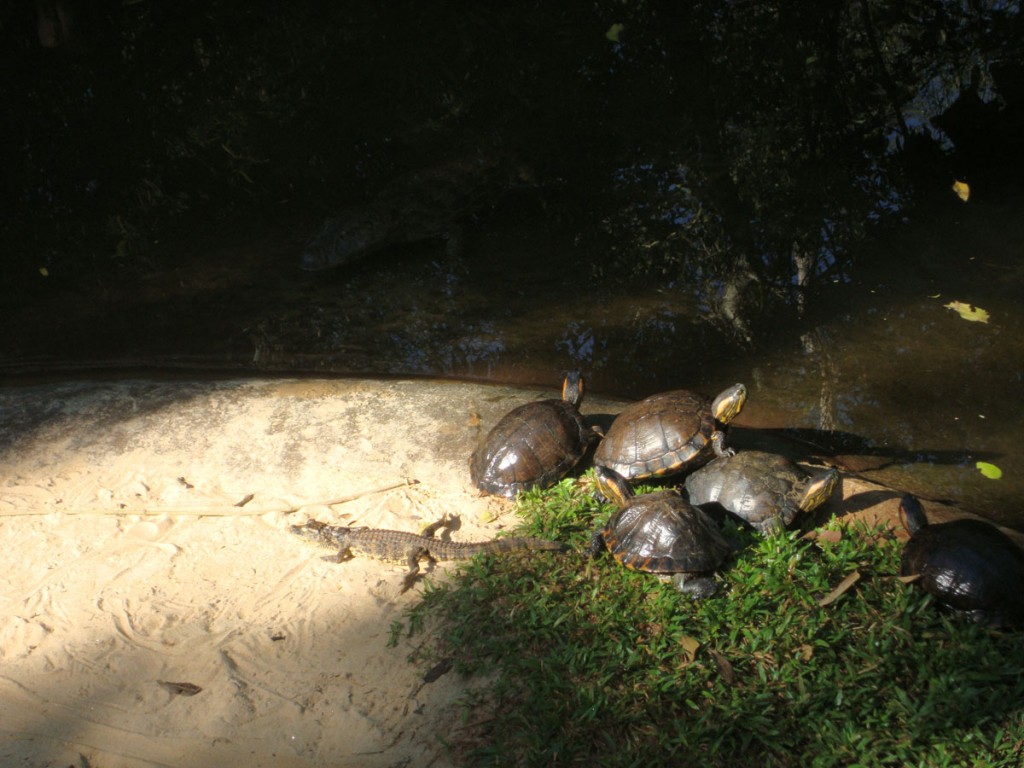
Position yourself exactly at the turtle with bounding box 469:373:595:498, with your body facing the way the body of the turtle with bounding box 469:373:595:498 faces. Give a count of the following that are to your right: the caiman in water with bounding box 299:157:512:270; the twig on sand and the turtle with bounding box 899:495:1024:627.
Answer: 1

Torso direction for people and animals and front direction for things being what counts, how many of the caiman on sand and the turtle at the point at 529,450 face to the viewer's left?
1

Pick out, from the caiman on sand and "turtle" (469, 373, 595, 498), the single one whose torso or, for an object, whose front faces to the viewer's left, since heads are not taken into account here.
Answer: the caiman on sand

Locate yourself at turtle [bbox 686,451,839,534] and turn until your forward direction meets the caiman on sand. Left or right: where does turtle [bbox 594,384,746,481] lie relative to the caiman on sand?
right

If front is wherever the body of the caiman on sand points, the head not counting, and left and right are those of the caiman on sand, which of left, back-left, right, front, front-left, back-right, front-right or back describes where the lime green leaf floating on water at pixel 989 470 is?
back

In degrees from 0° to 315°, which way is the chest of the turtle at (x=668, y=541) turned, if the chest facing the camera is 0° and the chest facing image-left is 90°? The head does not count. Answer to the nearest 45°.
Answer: approximately 135°

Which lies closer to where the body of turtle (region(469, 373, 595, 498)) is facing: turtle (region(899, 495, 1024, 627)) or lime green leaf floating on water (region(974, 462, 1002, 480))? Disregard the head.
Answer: the lime green leaf floating on water

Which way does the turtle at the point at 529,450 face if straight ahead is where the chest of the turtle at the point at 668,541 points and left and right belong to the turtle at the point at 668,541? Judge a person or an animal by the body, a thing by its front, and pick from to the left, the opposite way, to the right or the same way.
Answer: to the right

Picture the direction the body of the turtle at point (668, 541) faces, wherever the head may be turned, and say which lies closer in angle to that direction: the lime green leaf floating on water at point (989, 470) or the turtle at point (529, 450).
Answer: the turtle

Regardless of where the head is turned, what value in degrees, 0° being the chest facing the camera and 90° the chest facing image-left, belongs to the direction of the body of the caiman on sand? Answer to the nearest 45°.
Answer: approximately 90°

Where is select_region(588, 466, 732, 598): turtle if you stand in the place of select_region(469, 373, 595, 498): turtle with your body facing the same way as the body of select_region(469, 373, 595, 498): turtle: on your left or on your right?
on your right
